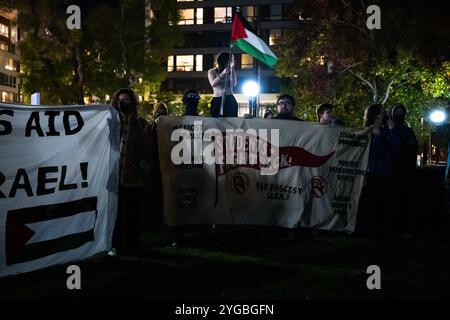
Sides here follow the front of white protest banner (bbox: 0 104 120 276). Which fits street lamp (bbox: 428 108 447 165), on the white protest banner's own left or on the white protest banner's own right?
on the white protest banner's own left

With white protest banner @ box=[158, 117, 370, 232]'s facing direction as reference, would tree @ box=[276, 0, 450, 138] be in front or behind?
behind

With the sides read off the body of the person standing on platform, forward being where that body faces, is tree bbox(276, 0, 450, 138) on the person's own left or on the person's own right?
on the person's own left

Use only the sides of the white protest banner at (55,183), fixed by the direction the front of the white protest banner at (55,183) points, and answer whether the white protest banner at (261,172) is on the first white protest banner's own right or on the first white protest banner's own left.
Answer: on the first white protest banner's own left

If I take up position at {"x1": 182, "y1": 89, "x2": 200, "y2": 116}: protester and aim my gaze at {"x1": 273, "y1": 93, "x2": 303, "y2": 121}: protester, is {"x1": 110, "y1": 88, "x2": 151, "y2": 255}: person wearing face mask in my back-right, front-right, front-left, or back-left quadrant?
back-right

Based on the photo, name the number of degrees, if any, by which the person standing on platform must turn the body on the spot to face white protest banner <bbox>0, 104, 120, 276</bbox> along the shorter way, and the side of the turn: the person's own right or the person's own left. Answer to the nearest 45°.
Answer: approximately 90° to the person's own right

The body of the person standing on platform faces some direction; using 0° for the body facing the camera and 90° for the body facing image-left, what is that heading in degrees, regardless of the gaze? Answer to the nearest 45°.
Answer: approximately 315°

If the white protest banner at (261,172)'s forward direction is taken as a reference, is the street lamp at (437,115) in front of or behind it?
behind

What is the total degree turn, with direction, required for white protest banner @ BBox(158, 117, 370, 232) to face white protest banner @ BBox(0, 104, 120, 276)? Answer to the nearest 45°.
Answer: approximately 45° to its right

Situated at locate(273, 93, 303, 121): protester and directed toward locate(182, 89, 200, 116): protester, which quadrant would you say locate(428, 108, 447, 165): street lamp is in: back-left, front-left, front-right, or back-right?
back-right

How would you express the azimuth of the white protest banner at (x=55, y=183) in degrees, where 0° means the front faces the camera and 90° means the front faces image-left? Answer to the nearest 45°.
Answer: approximately 315°
